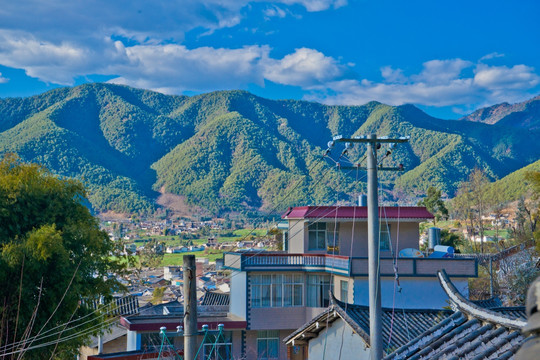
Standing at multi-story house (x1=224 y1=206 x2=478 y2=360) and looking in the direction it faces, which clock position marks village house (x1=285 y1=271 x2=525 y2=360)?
The village house is roughly at 12 o'clock from the multi-story house.

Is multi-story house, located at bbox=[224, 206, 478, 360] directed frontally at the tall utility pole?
yes

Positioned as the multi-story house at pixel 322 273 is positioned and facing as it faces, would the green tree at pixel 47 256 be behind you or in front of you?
in front

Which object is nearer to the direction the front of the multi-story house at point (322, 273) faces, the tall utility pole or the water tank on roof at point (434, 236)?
the tall utility pole

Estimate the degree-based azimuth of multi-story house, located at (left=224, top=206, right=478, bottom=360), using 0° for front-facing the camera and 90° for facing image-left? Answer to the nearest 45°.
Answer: approximately 0°

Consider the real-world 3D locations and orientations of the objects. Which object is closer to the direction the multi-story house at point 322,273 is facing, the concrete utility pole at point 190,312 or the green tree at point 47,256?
the concrete utility pole

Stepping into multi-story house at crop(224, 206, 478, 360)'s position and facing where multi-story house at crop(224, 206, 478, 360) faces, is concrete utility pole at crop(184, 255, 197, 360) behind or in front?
in front
